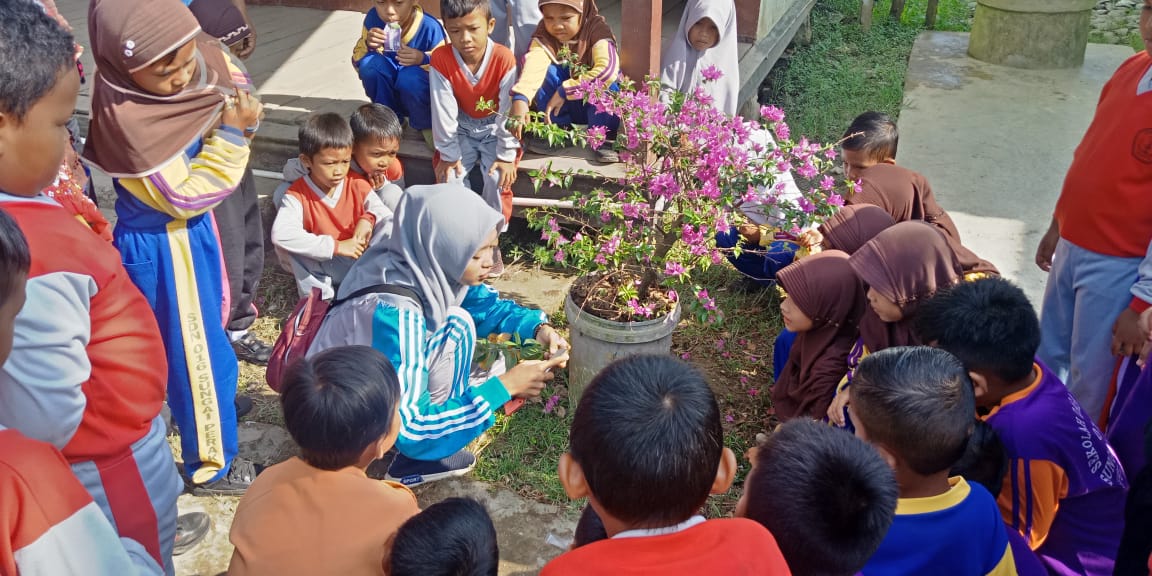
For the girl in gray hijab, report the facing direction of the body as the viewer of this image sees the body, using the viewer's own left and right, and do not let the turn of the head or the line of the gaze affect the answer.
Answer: facing to the right of the viewer

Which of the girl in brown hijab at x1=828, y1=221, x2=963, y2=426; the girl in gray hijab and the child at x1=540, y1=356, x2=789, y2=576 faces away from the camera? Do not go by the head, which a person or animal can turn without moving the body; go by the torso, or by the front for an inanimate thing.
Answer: the child

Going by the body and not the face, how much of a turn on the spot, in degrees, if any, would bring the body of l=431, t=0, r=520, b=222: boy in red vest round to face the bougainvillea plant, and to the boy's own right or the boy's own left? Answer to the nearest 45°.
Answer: approximately 45° to the boy's own left

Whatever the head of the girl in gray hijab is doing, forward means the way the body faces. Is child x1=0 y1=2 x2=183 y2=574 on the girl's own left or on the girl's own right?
on the girl's own right

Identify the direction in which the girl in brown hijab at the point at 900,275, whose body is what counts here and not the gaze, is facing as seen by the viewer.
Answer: to the viewer's left

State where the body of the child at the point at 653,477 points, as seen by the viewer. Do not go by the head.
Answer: away from the camera

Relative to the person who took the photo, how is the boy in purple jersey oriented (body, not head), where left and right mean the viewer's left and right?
facing away from the viewer and to the left of the viewer

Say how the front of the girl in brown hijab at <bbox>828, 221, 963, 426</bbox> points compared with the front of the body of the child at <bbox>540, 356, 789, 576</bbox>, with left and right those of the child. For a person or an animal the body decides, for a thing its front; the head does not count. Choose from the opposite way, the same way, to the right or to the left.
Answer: to the left

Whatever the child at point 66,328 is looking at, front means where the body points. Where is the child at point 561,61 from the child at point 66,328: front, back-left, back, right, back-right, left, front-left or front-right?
front-left

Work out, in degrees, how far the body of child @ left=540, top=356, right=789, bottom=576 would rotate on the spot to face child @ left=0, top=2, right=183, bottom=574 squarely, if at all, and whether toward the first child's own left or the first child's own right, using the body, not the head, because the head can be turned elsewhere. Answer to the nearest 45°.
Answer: approximately 90° to the first child's own left

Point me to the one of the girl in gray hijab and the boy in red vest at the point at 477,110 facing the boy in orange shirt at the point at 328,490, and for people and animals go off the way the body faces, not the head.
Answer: the boy in red vest

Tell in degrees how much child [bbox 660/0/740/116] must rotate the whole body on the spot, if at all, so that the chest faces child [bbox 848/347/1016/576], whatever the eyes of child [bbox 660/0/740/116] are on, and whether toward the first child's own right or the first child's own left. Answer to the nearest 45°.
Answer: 0° — they already face them

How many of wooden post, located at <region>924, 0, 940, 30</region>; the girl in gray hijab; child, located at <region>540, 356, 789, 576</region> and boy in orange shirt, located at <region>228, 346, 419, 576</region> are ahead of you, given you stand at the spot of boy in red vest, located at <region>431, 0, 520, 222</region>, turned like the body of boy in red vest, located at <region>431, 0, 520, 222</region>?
3

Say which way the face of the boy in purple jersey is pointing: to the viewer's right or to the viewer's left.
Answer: to the viewer's left

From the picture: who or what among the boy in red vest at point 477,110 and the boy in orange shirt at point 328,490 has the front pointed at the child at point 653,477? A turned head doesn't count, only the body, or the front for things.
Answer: the boy in red vest
